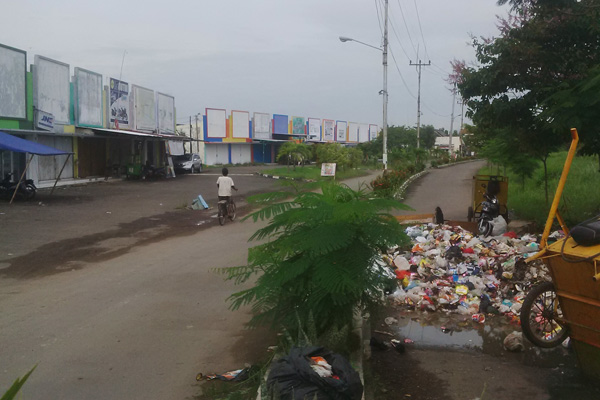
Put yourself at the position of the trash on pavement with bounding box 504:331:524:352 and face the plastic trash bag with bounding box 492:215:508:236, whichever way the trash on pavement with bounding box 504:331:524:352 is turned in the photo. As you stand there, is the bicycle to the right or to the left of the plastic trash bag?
left

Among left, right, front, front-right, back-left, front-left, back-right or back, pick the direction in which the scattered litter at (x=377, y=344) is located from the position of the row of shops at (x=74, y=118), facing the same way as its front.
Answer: front-right

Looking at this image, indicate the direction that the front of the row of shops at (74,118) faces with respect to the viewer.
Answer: facing the viewer and to the right of the viewer

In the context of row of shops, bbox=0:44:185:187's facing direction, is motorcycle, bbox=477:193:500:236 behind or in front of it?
in front

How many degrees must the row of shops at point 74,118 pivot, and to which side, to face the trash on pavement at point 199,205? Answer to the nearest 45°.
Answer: approximately 45° to its right

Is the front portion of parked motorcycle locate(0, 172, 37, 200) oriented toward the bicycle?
no

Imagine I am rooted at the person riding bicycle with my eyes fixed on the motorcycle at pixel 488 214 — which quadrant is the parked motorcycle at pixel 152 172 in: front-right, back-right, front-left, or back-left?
back-left

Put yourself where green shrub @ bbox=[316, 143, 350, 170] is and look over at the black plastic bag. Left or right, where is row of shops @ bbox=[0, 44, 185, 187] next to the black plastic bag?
right

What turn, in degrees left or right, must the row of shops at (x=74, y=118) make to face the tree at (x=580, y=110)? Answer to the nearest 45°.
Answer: approximately 45° to its right

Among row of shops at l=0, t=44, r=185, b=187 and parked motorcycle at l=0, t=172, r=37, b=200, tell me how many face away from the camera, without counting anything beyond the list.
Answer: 0

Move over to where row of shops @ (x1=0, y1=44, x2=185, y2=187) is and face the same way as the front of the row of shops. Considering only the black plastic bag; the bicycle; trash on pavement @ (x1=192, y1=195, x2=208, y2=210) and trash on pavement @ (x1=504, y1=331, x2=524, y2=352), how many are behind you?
0
